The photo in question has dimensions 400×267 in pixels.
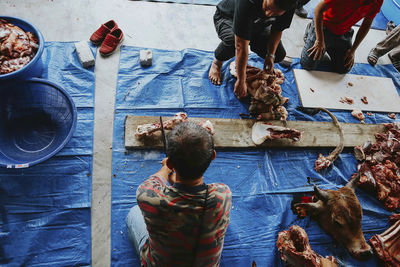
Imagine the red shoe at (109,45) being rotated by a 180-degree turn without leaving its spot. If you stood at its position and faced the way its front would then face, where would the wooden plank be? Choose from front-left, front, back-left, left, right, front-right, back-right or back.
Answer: right

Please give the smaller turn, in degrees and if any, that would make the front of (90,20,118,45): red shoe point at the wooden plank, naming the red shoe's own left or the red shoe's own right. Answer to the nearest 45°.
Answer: approximately 90° to the red shoe's own left

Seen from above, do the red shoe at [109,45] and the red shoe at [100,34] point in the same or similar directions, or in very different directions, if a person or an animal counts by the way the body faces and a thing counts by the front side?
same or similar directions

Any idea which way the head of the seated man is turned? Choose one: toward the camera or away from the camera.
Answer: away from the camera

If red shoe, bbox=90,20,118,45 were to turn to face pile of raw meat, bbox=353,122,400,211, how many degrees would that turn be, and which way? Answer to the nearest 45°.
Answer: approximately 90° to its left

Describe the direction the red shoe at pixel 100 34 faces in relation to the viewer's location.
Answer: facing the viewer and to the left of the viewer

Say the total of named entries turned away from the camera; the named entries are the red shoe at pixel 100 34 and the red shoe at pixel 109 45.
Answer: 0

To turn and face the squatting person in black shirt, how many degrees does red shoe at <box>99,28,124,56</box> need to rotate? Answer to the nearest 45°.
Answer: approximately 90° to its left

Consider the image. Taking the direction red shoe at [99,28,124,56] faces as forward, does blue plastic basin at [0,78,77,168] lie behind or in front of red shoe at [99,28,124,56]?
in front

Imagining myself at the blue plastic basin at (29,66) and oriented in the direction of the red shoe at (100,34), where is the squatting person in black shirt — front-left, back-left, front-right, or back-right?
front-right

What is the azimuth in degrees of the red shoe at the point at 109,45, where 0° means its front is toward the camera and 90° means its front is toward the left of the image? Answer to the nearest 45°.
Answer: approximately 45°

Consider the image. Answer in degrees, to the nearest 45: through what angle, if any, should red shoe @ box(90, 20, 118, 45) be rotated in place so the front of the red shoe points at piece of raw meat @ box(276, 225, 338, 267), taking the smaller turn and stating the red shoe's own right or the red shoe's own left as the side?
approximately 90° to the red shoe's own left

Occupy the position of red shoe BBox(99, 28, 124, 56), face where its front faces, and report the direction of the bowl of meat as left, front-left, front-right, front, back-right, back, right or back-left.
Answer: front

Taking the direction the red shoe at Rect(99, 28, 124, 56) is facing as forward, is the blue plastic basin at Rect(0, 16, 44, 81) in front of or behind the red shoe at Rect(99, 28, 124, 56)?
in front

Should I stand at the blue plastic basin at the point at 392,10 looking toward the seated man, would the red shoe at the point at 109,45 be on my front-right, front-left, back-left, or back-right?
front-right
